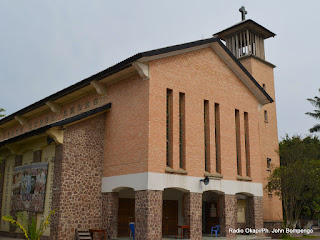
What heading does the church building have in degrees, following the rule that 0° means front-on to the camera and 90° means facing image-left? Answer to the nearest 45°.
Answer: approximately 315°
